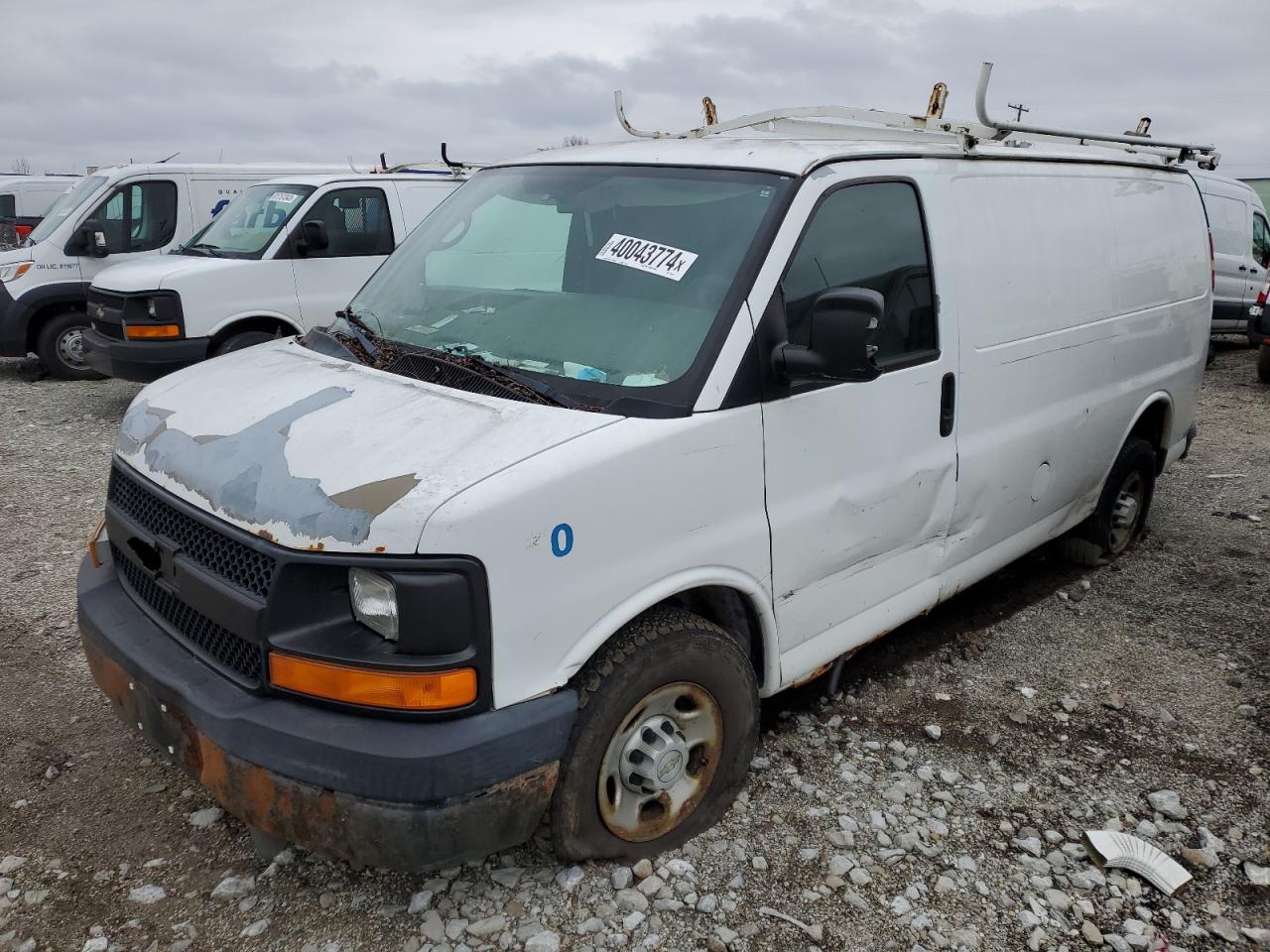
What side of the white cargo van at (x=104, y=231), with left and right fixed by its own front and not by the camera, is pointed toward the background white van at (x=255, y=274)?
left

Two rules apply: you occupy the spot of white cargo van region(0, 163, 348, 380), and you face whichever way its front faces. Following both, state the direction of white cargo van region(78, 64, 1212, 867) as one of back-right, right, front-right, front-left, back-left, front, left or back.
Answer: front-left

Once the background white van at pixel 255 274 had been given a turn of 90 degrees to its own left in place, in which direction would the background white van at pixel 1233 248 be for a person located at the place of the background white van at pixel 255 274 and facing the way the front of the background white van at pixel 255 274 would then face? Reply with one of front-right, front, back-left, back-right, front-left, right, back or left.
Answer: front-left

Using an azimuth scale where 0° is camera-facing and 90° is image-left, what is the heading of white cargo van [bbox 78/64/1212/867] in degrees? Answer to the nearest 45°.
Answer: approximately 45°

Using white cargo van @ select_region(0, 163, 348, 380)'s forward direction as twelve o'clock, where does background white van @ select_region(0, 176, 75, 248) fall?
The background white van is roughly at 4 o'clock from the white cargo van.

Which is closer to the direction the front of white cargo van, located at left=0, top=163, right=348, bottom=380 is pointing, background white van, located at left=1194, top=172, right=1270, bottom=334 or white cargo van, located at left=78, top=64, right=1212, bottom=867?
the white cargo van

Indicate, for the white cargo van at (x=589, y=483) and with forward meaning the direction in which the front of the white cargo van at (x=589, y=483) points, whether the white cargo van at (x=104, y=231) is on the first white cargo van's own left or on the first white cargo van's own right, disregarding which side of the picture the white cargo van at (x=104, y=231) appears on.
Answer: on the first white cargo van's own right

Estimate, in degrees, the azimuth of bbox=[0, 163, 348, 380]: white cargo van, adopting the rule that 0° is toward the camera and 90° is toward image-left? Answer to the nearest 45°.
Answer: approximately 45°

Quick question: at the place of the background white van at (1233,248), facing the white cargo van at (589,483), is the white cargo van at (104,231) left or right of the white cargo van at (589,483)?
right
